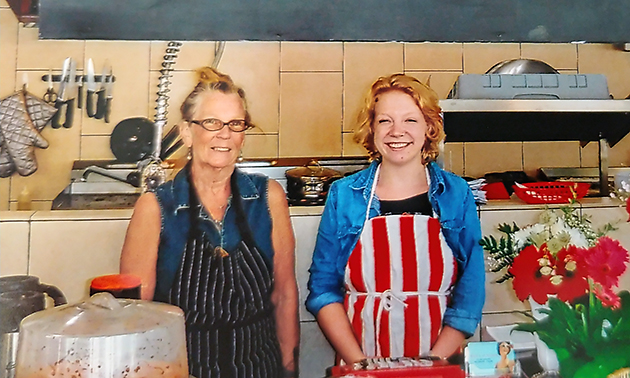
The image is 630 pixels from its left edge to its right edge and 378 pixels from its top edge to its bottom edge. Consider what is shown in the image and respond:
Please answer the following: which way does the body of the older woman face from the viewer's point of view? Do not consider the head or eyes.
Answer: toward the camera

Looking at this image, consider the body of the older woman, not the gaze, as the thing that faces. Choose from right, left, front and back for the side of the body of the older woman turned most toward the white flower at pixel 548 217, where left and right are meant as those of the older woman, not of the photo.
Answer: left

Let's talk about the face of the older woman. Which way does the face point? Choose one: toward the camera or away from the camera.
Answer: toward the camera

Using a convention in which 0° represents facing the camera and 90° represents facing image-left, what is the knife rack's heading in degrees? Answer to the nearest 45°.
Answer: approximately 0°

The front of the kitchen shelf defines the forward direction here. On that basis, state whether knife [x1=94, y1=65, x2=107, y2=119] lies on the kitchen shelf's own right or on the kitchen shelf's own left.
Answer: on the kitchen shelf's own right

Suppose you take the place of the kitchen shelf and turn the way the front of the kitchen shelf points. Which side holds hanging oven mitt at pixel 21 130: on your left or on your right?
on your right

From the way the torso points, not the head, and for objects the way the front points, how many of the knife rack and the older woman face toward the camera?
2
